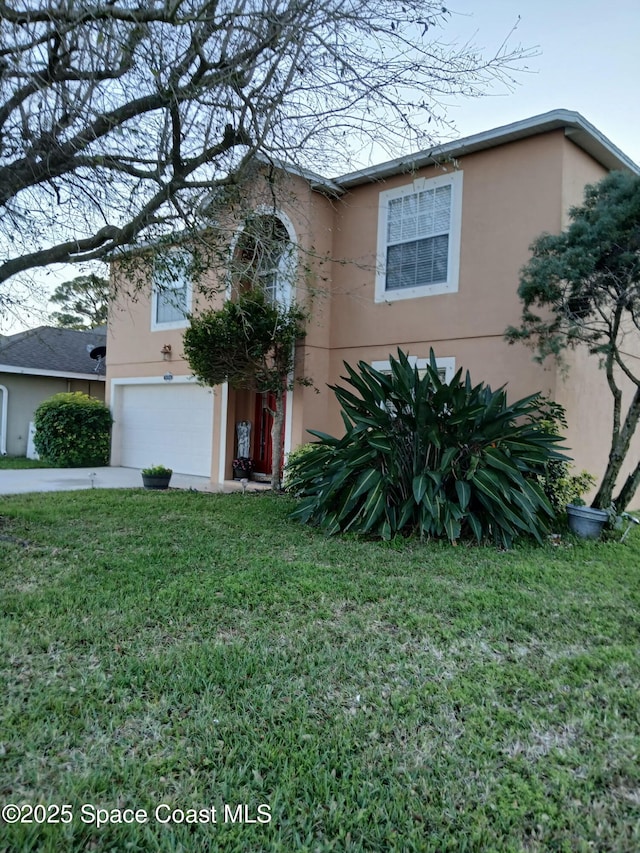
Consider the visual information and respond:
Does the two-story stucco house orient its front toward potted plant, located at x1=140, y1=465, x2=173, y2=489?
no

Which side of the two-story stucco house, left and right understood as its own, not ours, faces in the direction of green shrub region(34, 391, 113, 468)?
right
